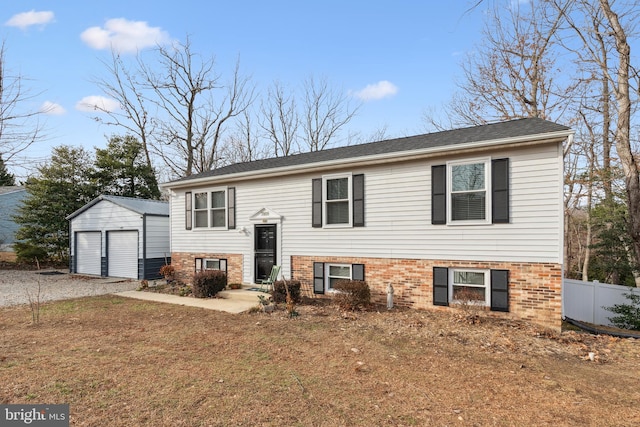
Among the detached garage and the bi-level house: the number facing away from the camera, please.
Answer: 0

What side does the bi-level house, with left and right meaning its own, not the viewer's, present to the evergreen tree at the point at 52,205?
right

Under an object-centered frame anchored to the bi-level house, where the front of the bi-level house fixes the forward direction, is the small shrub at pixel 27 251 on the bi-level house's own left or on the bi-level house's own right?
on the bi-level house's own right

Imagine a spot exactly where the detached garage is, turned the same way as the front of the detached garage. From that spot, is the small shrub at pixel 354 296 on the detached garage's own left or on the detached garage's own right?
on the detached garage's own left

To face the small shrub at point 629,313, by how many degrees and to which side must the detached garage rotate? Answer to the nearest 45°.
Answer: approximately 90° to its left

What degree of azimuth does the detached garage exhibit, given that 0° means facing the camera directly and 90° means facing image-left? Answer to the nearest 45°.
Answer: approximately 45°

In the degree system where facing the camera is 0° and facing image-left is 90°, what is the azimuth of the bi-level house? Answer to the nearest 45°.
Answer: approximately 45°

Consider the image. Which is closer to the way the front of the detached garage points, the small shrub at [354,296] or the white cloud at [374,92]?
the small shrub

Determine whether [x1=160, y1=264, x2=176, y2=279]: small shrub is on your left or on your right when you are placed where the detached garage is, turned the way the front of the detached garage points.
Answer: on your left
